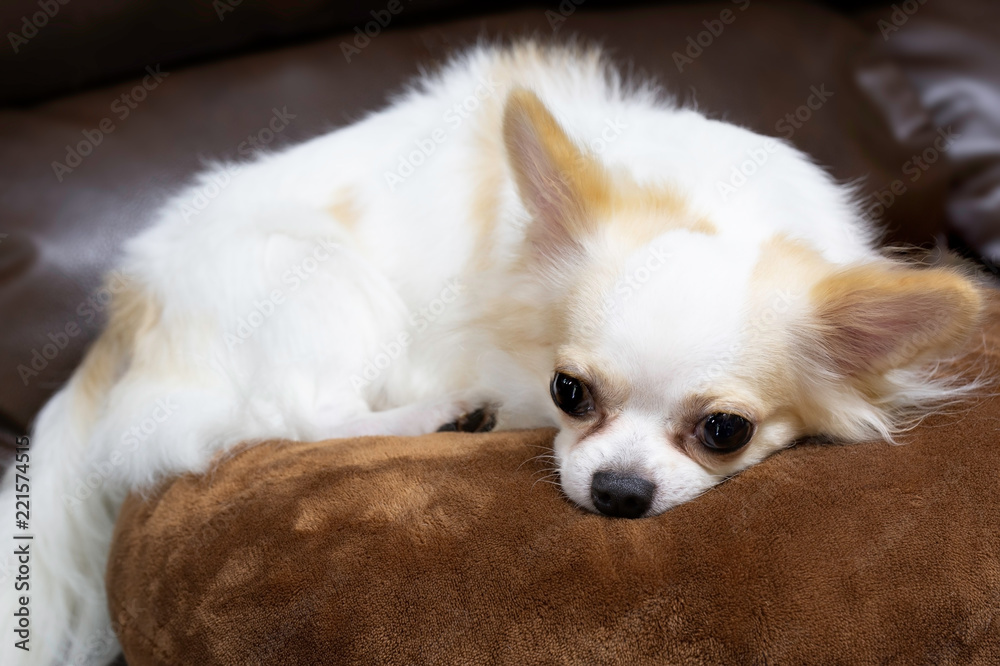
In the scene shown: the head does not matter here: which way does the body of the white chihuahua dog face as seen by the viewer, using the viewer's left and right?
facing the viewer and to the right of the viewer
